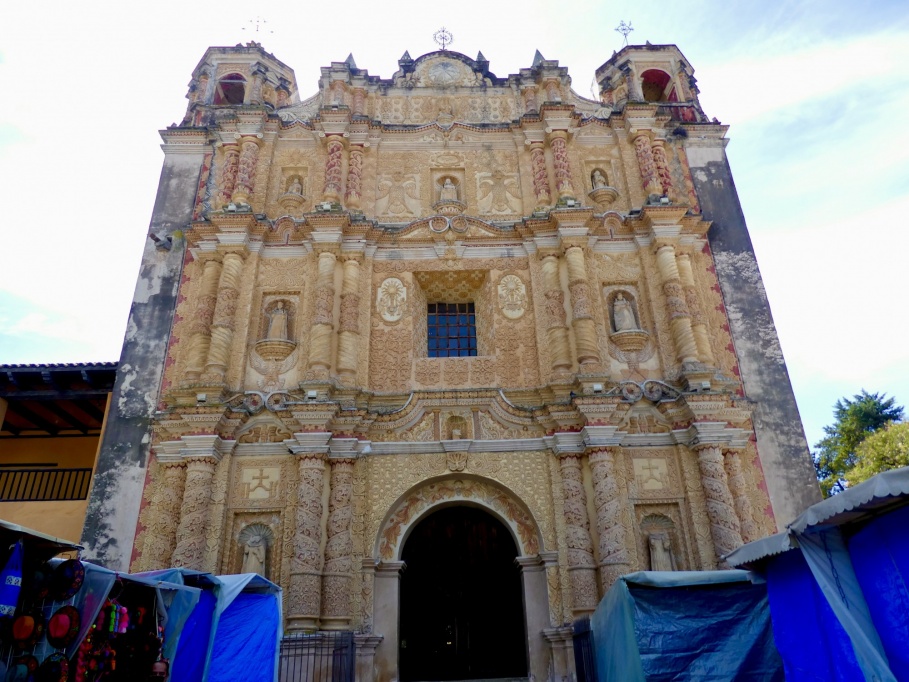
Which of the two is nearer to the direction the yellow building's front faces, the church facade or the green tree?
the church facade

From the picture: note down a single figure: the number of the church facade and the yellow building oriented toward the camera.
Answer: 2

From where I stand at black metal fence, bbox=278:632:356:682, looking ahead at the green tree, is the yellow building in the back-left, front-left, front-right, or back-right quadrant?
back-left

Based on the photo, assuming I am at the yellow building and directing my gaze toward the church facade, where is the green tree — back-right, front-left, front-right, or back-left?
front-left

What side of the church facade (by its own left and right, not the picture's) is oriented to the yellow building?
right

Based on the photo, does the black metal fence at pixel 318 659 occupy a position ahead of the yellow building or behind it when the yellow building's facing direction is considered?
ahead

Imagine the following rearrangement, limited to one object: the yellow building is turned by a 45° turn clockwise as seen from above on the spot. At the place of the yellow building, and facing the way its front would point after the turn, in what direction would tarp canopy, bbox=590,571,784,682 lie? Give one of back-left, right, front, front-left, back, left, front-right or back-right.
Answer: left

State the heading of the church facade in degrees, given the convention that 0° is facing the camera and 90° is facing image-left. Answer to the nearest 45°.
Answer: approximately 0°

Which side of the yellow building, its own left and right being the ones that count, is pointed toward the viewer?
front
